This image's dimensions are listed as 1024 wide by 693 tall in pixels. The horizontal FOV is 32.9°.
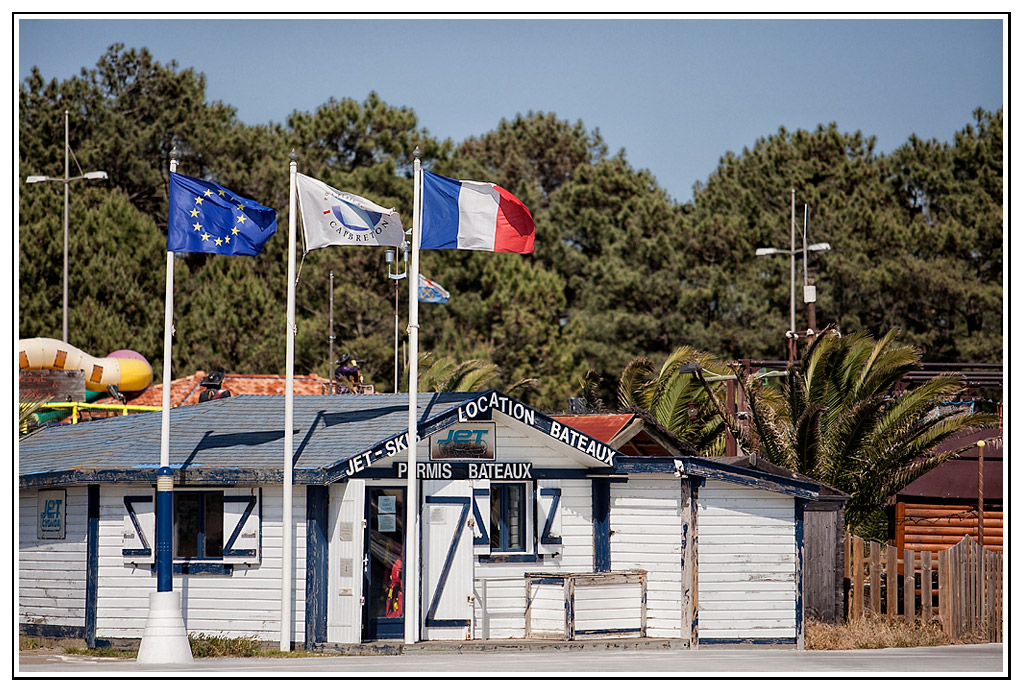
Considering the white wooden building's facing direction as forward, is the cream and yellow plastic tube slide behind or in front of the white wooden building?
behind

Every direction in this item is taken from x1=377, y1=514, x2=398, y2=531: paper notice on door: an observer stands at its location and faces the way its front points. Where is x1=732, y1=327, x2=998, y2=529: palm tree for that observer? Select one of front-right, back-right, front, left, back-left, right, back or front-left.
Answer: back-left

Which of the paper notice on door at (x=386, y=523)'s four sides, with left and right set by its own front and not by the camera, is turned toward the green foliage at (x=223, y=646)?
right

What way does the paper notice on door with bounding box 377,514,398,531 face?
toward the camera

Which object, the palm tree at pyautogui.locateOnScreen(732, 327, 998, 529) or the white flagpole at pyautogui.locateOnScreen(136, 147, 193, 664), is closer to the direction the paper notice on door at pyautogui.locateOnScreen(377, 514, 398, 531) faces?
the white flagpole

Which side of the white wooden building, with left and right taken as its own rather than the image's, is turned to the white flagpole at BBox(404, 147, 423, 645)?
front

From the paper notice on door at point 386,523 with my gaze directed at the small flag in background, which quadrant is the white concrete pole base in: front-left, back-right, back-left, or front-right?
back-left

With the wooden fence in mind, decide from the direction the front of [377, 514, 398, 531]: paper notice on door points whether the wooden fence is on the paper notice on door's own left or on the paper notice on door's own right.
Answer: on the paper notice on door's own left

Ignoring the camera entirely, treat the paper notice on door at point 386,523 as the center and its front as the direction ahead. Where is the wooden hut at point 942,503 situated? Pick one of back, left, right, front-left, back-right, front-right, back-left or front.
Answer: back-left

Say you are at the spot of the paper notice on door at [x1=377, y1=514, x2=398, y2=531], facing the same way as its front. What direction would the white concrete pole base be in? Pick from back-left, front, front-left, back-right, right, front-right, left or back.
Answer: front-right
